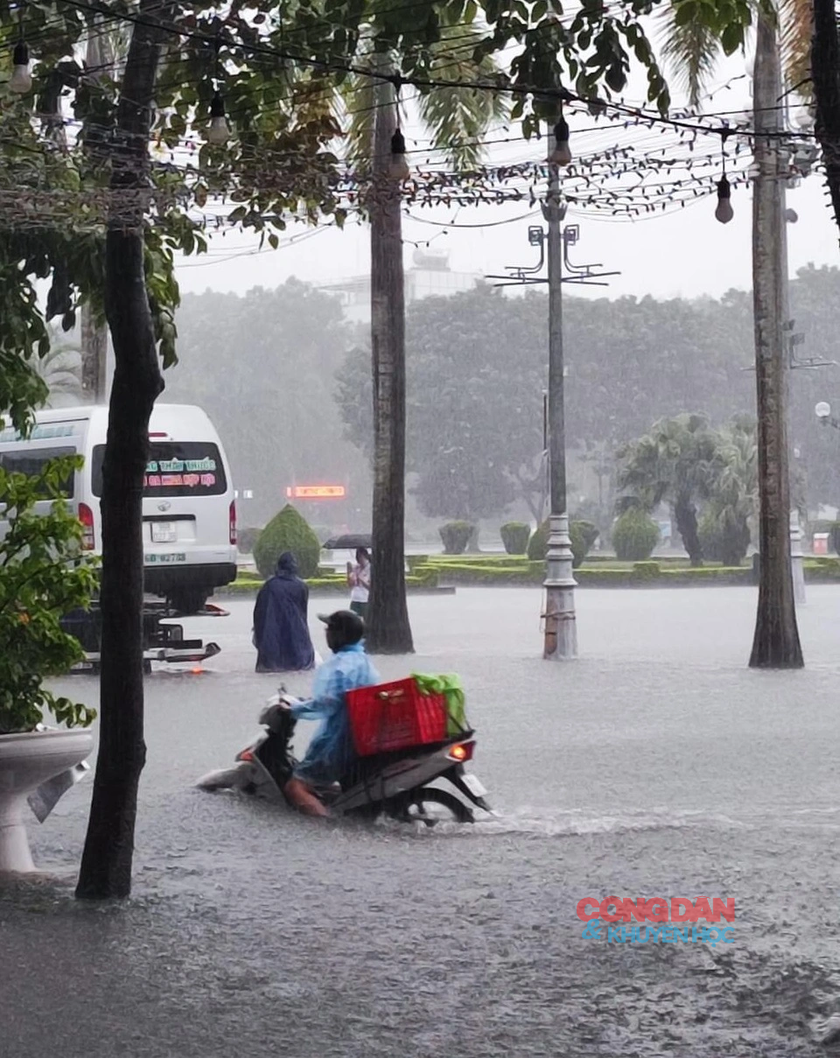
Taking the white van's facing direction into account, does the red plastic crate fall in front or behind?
behind

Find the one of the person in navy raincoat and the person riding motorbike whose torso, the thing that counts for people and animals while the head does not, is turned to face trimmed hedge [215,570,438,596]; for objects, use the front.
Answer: the person in navy raincoat

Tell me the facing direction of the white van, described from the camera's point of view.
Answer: facing away from the viewer and to the left of the viewer

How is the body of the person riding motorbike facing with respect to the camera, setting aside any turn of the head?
to the viewer's left

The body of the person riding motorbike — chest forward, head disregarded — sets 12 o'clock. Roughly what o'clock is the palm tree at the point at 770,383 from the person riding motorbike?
The palm tree is roughly at 4 o'clock from the person riding motorbike.

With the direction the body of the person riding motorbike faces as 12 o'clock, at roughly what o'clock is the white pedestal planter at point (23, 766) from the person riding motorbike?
The white pedestal planter is roughly at 10 o'clock from the person riding motorbike.

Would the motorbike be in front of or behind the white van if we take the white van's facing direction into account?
behind

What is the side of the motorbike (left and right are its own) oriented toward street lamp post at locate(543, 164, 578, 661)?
right

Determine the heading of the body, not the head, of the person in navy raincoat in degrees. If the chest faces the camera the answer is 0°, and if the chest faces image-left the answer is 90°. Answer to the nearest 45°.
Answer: approximately 180°

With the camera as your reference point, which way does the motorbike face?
facing to the left of the viewer

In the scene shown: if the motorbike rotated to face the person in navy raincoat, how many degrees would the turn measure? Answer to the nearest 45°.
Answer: approximately 90° to its right

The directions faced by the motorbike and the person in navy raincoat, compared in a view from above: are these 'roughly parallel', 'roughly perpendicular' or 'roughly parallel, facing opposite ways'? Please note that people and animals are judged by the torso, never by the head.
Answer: roughly perpendicular

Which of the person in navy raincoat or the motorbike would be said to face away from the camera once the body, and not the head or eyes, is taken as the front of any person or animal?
the person in navy raincoat
